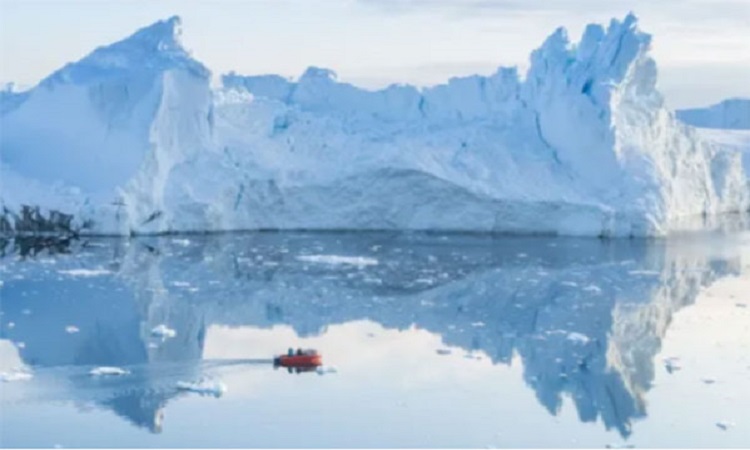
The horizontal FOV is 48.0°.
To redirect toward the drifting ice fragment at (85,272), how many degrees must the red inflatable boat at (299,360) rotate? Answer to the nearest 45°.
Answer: approximately 135° to its left

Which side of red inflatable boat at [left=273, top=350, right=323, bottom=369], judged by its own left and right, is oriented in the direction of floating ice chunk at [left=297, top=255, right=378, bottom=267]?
left

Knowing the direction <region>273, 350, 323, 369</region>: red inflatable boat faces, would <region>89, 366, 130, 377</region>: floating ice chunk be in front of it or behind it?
behind

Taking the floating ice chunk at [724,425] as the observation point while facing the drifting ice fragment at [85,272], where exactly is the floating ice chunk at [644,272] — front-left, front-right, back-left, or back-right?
front-right

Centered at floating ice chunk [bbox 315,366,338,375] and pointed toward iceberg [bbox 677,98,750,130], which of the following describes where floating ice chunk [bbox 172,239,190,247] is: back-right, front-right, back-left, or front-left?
front-left

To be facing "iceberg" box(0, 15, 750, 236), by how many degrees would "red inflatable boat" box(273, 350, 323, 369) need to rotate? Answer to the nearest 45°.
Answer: approximately 90° to its left

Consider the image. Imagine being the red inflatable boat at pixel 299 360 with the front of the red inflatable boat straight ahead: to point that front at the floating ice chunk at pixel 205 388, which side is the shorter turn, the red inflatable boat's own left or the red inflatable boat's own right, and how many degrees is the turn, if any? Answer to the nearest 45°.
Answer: approximately 135° to the red inflatable boat's own right

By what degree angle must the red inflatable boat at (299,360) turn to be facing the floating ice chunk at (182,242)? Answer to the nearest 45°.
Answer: approximately 90° to its left

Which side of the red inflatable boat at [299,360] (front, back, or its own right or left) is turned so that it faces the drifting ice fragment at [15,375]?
back

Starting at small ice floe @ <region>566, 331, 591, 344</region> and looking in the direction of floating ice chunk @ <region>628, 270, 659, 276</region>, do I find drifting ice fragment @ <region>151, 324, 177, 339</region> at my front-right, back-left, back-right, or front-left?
back-left

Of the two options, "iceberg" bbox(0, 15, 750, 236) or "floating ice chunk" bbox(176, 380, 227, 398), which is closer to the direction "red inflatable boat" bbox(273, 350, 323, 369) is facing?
the iceberg

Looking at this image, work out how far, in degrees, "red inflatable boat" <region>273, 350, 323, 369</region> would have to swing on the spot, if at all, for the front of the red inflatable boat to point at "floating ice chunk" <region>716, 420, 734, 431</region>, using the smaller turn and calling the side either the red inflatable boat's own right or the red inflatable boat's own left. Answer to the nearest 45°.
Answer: approximately 45° to the red inflatable boat's own right

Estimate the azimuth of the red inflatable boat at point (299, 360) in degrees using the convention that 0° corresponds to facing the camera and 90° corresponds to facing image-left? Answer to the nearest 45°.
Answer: approximately 270°

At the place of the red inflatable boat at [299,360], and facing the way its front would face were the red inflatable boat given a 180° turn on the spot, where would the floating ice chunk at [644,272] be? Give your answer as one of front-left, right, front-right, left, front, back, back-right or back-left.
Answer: back-right
